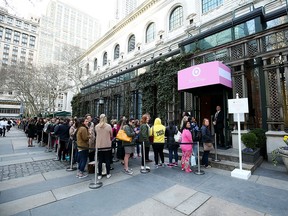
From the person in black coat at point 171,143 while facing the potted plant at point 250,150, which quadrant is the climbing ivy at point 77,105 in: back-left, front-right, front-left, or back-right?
back-left

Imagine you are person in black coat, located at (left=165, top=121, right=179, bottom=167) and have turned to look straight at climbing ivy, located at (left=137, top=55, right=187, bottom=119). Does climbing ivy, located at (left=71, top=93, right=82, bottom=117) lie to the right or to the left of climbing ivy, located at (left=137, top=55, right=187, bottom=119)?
left

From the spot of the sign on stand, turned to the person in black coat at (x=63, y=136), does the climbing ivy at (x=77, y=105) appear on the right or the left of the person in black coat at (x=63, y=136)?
right

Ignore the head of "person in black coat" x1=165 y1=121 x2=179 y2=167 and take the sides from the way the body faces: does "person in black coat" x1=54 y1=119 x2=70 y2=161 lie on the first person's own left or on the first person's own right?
on the first person's own left

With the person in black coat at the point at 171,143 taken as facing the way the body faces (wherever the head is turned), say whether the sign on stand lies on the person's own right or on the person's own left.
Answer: on the person's own right
